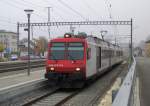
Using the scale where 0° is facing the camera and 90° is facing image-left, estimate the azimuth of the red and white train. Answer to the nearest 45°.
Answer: approximately 45°
